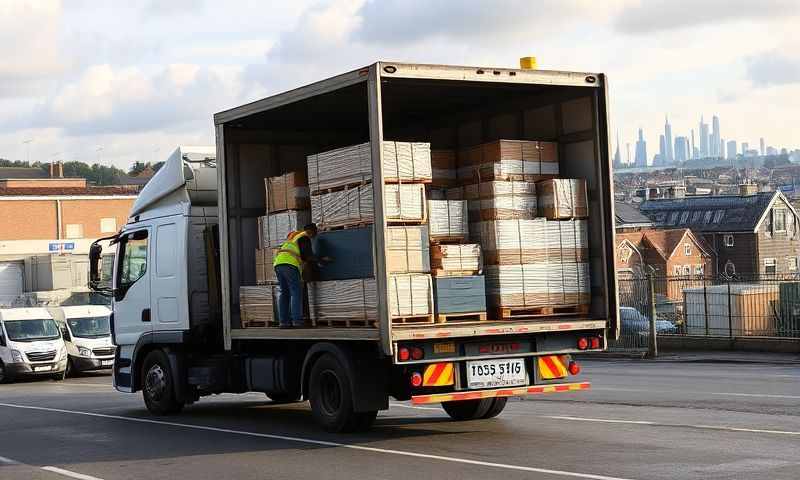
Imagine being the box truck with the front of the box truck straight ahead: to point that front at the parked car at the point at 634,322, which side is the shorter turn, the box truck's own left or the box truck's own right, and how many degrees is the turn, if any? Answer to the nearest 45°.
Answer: approximately 90° to the box truck's own right

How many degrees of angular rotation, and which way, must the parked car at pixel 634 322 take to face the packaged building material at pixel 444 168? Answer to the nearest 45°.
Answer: approximately 90° to its right

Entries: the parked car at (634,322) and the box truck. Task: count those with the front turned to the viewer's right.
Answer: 1

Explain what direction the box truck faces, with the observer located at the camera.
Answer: facing away from the viewer and to the left of the viewer

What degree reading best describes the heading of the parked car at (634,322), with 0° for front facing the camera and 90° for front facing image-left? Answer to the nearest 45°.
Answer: approximately 270°

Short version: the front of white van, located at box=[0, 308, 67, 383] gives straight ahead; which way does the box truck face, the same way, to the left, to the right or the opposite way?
the opposite way

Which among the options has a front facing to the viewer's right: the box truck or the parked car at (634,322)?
the parked car

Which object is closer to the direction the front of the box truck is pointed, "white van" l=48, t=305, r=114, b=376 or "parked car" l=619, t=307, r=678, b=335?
the white van

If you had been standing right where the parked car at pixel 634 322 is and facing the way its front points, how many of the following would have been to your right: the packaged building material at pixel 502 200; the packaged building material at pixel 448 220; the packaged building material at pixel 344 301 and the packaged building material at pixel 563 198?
4
